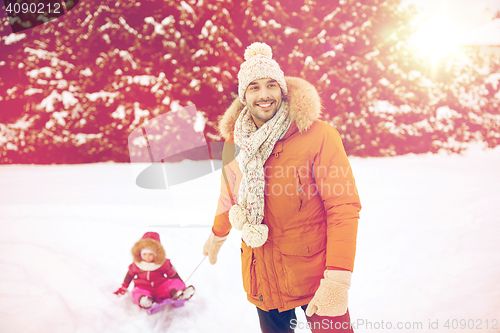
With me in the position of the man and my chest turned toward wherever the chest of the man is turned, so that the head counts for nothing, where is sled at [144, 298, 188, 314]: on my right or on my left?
on my right

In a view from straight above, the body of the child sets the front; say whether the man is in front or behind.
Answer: in front

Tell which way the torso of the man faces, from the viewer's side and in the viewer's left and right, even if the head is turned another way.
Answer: facing the viewer and to the left of the viewer

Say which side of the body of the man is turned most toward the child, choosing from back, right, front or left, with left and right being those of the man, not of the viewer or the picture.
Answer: right

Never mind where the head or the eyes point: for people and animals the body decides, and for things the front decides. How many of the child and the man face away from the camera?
0
